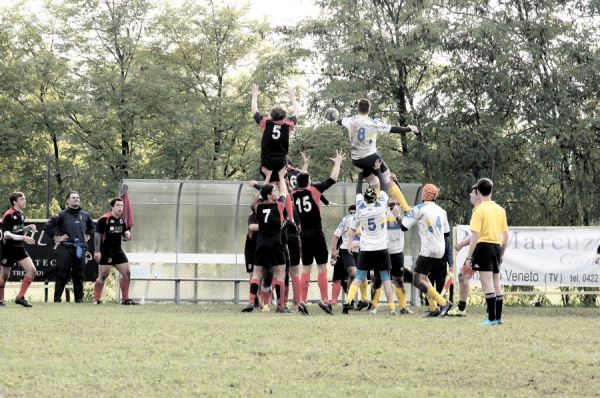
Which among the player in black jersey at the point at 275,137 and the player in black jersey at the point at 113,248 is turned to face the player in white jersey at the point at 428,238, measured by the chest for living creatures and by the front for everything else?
the player in black jersey at the point at 113,248

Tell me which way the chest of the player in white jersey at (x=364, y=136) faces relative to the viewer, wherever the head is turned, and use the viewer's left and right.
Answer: facing away from the viewer

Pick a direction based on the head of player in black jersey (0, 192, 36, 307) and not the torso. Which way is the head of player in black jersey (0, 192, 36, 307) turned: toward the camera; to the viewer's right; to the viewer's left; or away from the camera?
to the viewer's right

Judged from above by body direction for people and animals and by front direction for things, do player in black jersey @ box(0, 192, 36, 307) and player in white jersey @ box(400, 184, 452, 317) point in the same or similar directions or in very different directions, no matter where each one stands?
very different directions

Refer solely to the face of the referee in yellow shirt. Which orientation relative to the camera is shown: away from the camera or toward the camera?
away from the camera

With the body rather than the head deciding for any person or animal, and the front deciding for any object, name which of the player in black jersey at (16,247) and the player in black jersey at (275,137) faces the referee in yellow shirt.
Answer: the player in black jersey at (16,247)

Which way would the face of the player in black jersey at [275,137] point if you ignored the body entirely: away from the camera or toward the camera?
away from the camera

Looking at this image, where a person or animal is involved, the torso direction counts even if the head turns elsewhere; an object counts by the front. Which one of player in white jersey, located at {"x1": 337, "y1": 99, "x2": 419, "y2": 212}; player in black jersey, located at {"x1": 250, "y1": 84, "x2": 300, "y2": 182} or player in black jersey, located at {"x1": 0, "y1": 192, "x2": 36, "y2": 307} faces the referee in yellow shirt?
player in black jersey, located at {"x1": 0, "y1": 192, "x2": 36, "y2": 307}

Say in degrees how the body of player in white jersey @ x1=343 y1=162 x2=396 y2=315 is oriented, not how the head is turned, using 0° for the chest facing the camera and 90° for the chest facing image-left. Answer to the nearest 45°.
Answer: approximately 180°

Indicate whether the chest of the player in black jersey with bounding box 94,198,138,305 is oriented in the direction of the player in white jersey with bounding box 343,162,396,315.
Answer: yes

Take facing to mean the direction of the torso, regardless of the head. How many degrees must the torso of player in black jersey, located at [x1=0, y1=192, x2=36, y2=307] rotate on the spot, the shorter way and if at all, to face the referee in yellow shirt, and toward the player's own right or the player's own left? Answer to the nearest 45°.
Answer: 0° — they already face them

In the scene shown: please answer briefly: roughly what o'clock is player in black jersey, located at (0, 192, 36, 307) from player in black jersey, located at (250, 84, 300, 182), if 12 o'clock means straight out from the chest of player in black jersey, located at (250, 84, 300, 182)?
player in black jersey, located at (0, 192, 36, 307) is roughly at 10 o'clock from player in black jersey, located at (250, 84, 300, 182).
